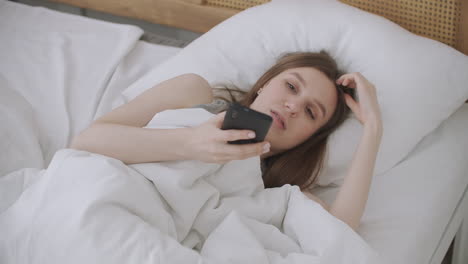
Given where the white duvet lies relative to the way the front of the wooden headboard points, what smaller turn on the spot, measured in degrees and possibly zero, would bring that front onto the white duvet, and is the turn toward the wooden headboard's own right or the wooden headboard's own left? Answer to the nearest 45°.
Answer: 0° — it already faces it

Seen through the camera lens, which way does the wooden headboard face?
facing the viewer and to the left of the viewer

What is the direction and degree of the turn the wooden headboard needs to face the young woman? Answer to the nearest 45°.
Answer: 0° — it already faces them
